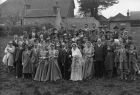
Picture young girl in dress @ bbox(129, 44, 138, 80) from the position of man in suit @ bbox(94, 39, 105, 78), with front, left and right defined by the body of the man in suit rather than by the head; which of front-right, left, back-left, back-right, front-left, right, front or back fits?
left

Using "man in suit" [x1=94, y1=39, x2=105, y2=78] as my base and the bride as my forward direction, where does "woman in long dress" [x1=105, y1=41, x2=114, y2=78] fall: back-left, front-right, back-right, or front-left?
back-left

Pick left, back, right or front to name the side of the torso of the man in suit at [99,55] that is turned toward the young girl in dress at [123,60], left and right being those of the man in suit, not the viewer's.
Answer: left

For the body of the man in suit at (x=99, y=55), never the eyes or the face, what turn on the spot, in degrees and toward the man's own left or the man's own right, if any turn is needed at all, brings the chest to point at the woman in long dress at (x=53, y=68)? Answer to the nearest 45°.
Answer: approximately 90° to the man's own right

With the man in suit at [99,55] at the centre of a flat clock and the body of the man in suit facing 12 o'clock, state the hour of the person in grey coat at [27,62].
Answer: The person in grey coat is roughly at 3 o'clock from the man in suit.

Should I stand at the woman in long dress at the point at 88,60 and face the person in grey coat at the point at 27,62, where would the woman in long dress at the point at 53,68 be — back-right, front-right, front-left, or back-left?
front-left

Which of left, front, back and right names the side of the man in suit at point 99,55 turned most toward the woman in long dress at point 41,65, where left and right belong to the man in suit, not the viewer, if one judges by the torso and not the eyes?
right

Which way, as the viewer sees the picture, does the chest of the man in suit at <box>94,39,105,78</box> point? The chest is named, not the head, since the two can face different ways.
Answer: toward the camera

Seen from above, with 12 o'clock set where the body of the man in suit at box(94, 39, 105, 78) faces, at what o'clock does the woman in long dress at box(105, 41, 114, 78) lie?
The woman in long dress is roughly at 9 o'clock from the man in suit.

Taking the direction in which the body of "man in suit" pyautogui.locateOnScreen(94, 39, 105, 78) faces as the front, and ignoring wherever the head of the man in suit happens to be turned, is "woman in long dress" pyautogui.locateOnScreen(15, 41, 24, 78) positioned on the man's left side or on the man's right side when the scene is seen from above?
on the man's right side
